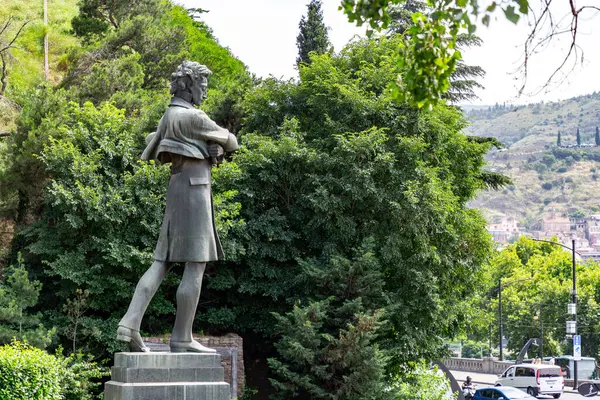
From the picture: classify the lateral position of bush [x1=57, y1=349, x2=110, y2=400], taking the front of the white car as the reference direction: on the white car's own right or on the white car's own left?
on the white car's own left

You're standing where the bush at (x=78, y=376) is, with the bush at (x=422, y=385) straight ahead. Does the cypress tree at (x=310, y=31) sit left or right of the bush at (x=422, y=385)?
left
